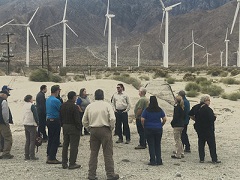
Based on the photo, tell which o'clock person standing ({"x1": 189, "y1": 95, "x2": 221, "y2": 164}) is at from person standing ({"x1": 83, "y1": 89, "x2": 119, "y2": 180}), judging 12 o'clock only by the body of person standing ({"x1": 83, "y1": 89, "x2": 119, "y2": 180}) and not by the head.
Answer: person standing ({"x1": 189, "y1": 95, "x2": 221, "y2": 164}) is roughly at 2 o'clock from person standing ({"x1": 83, "y1": 89, "x2": 119, "y2": 180}).

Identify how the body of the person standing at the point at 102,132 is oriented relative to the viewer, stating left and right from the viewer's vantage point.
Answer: facing away from the viewer

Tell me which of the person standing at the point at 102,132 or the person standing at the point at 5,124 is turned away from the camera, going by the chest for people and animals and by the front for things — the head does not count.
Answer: the person standing at the point at 102,132

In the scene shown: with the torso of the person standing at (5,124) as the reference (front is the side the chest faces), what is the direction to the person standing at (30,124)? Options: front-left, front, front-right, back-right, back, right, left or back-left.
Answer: front-right

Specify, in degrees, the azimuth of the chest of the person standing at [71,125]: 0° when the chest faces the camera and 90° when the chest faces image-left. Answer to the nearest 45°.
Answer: approximately 225°

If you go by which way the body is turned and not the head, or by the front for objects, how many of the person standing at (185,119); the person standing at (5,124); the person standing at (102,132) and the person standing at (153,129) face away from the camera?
2

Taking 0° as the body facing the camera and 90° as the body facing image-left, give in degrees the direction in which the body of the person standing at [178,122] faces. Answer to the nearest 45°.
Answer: approximately 135°

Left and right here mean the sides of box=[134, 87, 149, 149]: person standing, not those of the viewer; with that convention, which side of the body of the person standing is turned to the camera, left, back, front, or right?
left

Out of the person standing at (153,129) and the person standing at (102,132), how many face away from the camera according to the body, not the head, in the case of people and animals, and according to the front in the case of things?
2

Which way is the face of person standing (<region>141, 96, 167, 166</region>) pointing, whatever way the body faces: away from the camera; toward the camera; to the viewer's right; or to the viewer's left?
away from the camera

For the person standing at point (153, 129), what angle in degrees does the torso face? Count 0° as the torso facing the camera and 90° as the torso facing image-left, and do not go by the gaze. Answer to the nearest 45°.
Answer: approximately 180°

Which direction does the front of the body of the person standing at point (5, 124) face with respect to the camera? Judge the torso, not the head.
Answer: to the viewer's right
